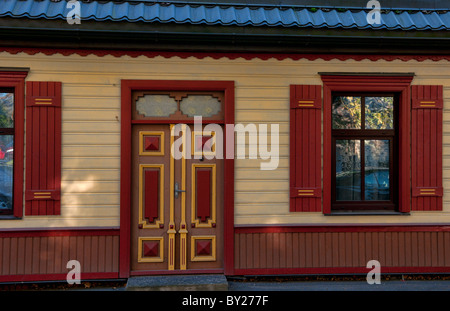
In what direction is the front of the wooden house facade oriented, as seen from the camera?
facing the viewer
